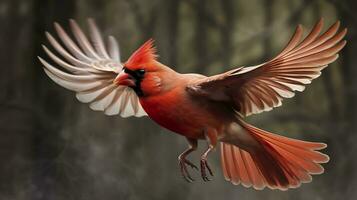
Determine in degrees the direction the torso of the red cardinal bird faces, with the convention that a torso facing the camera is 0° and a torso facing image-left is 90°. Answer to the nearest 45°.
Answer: approximately 45°
